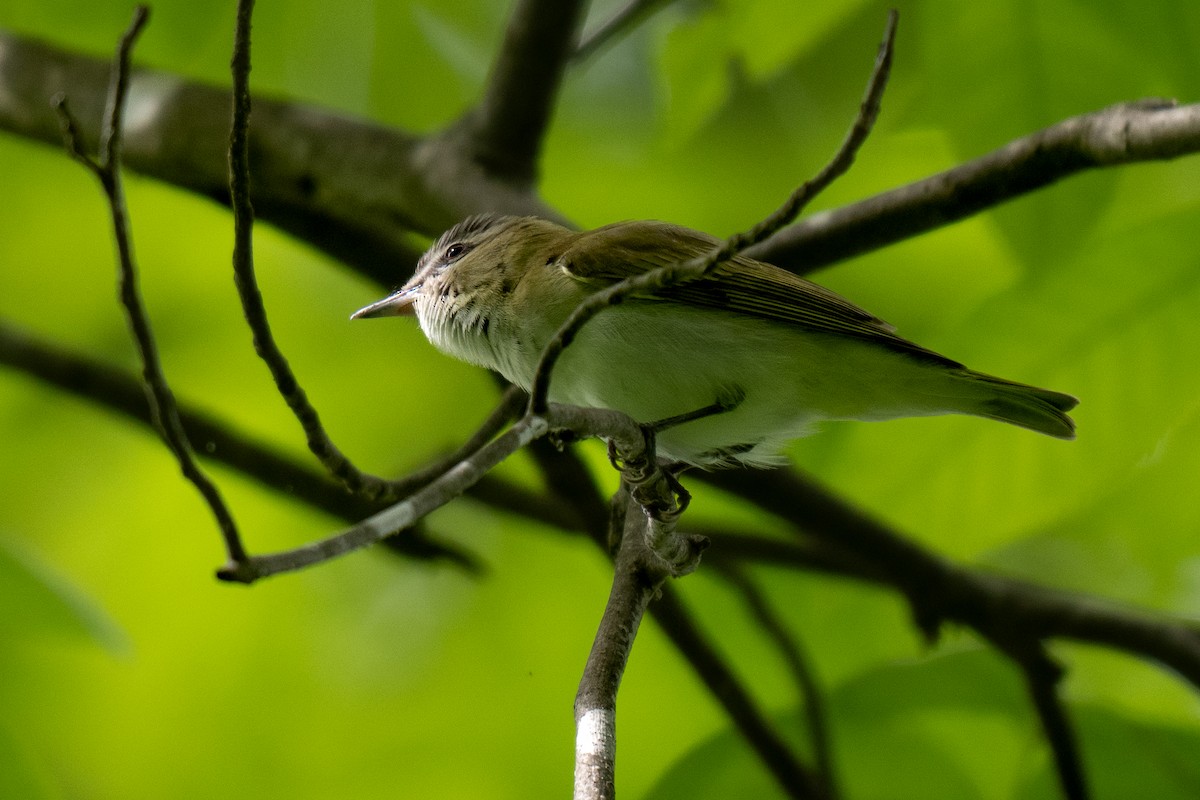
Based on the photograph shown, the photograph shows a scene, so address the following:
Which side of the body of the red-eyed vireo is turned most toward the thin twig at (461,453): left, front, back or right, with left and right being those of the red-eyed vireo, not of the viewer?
front

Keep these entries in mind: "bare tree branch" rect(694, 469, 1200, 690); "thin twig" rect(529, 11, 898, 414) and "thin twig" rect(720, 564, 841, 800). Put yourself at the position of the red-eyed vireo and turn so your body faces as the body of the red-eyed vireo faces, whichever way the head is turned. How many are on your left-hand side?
1

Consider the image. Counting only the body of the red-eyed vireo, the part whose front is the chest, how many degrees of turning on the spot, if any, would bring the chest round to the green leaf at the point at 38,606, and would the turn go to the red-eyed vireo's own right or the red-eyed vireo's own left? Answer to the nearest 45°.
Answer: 0° — it already faces it

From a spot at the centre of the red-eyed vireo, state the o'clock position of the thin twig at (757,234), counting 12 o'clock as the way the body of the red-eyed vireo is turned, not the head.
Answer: The thin twig is roughly at 9 o'clock from the red-eyed vireo.

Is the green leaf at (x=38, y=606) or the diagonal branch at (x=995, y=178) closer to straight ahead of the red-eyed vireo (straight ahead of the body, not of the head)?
the green leaf

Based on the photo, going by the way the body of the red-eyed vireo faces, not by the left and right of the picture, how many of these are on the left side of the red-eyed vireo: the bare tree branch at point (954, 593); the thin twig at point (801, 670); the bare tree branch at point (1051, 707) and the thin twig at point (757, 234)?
1

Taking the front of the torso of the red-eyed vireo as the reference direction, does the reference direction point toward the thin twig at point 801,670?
no

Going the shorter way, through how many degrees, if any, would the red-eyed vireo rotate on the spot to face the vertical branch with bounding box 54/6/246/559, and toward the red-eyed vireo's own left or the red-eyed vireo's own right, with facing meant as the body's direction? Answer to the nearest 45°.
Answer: approximately 45° to the red-eyed vireo's own left

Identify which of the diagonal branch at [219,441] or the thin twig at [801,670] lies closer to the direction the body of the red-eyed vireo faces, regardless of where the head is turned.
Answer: the diagonal branch

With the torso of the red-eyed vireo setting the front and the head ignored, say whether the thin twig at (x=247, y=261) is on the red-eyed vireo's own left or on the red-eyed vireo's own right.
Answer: on the red-eyed vireo's own right

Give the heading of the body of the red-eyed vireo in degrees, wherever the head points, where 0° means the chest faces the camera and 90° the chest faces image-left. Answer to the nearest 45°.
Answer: approximately 90°
